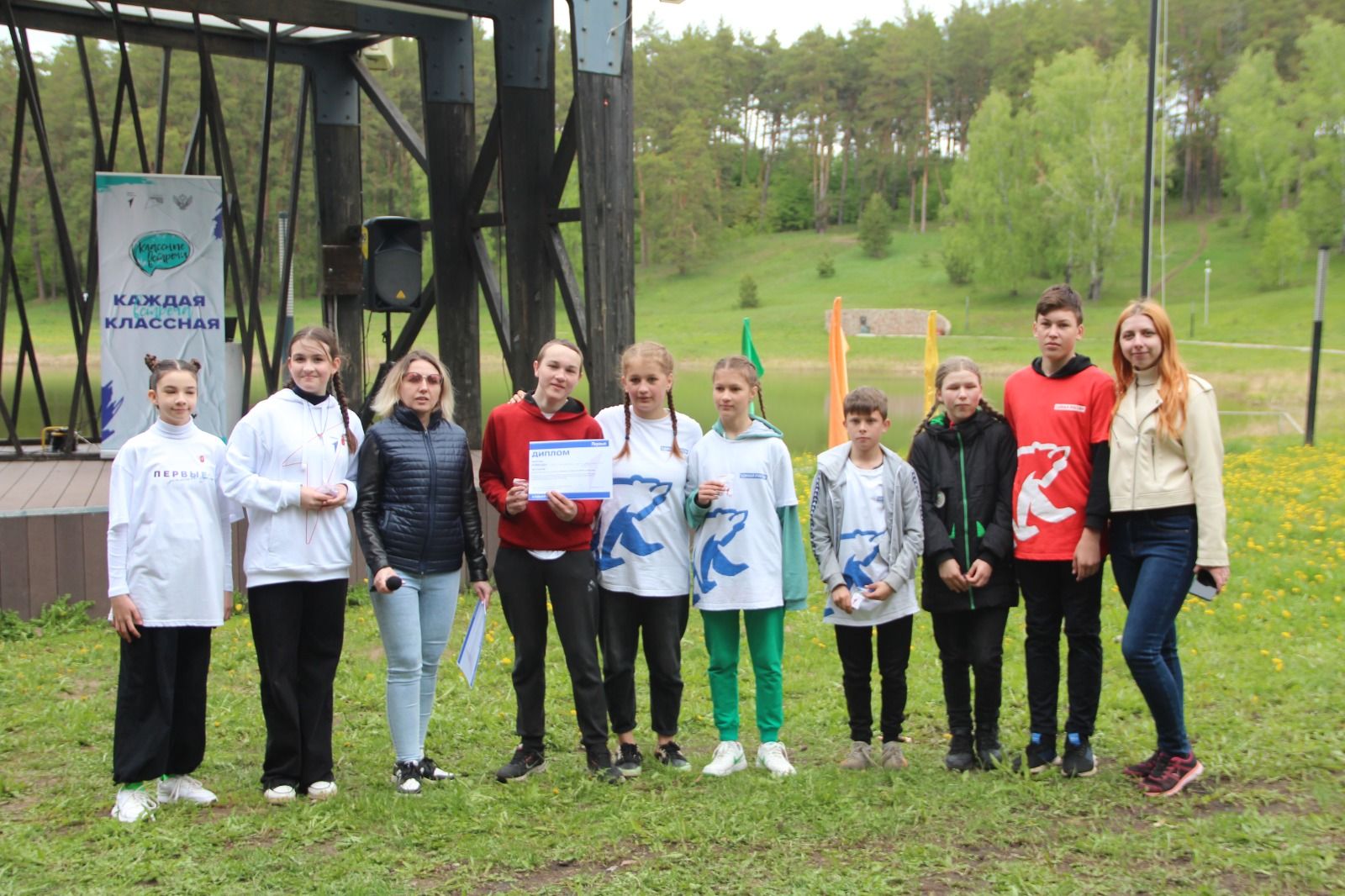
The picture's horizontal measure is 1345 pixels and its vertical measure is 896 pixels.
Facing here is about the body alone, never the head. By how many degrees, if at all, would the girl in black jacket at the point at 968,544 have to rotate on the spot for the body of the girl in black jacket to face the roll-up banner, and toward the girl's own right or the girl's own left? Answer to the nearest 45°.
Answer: approximately 135° to the girl's own right

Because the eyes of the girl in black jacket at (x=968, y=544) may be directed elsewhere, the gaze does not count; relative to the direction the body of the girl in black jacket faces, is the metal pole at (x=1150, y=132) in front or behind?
behind

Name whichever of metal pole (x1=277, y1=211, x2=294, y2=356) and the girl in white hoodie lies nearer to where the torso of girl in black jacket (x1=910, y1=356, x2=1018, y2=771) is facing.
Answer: the girl in white hoodie

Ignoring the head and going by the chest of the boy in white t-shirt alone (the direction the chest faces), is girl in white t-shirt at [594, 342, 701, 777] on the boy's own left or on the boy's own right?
on the boy's own right

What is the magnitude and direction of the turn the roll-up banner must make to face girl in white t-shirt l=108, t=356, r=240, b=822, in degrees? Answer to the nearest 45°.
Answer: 0° — it already faces them

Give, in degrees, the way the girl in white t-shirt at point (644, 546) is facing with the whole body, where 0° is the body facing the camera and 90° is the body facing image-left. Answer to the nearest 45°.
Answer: approximately 0°

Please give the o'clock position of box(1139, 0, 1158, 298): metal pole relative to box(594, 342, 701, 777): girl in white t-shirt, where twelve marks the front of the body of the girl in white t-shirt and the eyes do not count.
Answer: The metal pole is roughly at 7 o'clock from the girl in white t-shirt.
